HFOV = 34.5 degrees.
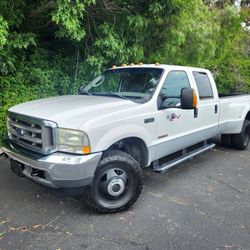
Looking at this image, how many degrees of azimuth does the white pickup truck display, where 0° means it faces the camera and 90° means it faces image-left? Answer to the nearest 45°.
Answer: approximately 45°
